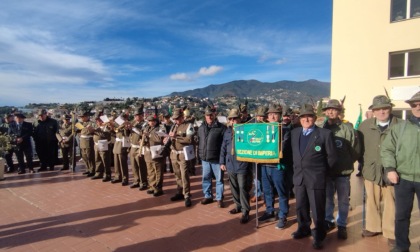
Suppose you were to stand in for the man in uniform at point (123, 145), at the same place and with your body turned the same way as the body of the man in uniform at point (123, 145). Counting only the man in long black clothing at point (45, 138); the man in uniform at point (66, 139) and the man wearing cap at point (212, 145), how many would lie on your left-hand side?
1

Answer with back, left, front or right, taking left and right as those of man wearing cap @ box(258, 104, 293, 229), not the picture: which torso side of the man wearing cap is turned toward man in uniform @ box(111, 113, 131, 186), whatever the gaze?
right

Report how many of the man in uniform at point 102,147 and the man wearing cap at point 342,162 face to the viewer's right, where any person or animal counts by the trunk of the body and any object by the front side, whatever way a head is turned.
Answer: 0

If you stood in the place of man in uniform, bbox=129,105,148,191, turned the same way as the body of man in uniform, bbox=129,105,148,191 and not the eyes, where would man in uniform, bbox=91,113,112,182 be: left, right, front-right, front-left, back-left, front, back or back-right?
right

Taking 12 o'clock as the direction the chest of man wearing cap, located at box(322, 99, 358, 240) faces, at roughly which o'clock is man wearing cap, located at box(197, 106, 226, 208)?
man wearing cap, located at box(197, 106, 226, 208) is roughly at 2 o'clock from man wearing cap, located at box(322, 99, 358, 240).

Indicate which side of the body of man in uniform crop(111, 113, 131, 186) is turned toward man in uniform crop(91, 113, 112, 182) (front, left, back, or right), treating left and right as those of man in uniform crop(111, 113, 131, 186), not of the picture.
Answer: right

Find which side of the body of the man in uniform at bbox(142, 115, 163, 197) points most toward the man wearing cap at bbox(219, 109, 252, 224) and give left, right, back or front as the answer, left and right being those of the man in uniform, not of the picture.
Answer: left

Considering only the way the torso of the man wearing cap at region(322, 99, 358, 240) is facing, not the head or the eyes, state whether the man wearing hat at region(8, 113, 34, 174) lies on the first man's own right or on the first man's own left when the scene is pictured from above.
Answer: on the first man's own right

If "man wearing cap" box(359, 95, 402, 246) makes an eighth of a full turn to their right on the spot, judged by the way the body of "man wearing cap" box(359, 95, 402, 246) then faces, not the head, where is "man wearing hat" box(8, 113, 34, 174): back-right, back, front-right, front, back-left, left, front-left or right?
front-right

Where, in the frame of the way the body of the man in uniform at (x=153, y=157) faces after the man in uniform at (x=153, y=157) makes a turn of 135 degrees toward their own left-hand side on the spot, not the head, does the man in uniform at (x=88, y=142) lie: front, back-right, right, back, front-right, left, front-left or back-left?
back-left

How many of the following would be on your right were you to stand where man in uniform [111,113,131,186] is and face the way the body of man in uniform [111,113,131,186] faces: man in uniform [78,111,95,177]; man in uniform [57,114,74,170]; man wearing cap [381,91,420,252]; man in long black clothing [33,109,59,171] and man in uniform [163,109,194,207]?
3

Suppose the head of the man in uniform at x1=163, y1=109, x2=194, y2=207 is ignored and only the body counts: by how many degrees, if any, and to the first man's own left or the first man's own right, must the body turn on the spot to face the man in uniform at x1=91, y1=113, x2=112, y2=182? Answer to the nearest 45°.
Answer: approximately 90° to the first man's own right

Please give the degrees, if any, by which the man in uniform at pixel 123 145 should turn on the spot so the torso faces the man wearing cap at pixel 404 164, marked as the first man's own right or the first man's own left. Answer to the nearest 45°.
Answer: approximately 90° to the first man's own left

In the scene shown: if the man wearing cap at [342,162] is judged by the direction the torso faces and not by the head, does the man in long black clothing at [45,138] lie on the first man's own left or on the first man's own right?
on the first man's own right
